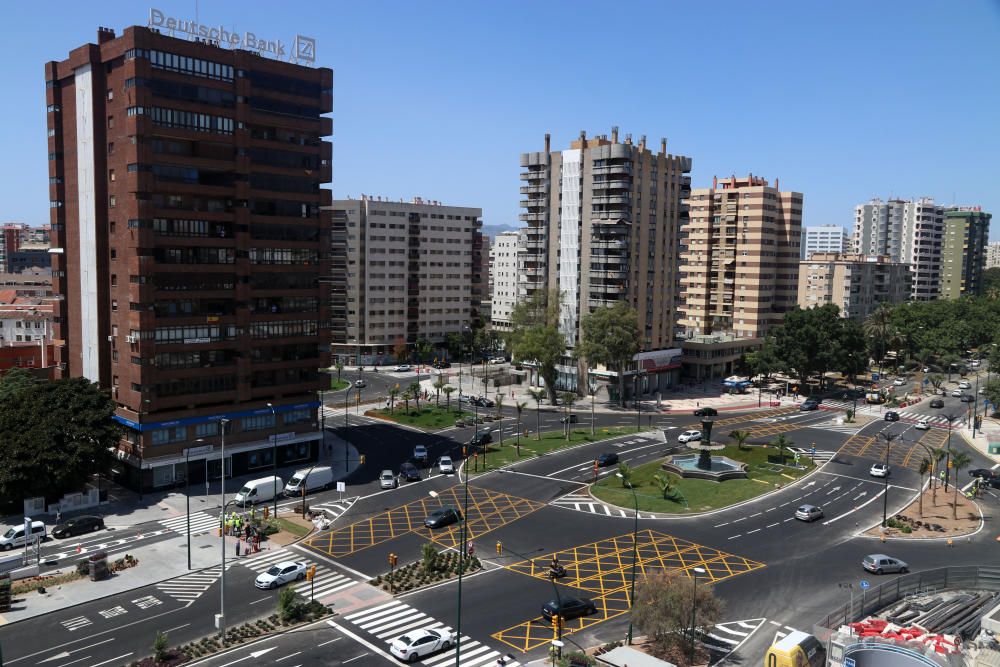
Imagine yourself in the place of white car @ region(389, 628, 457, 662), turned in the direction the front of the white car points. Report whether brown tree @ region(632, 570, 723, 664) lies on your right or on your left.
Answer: on your right
